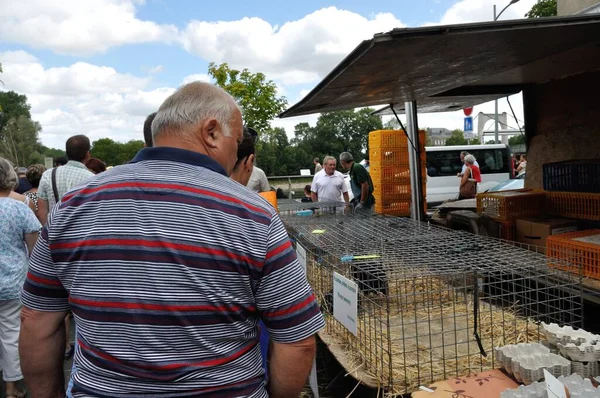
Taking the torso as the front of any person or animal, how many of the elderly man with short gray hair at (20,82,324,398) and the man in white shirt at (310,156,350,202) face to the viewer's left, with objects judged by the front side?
0

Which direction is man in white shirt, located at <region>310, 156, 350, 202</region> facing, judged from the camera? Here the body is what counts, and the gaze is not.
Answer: toward the camera

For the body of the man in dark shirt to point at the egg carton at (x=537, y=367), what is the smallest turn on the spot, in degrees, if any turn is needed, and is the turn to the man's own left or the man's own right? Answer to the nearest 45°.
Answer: approximately 90° to the man's own left

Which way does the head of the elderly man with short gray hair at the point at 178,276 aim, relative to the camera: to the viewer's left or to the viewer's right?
to the viewer's right

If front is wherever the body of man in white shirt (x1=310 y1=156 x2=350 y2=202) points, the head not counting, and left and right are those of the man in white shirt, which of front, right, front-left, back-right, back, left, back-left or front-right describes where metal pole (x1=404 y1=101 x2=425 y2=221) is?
front-left

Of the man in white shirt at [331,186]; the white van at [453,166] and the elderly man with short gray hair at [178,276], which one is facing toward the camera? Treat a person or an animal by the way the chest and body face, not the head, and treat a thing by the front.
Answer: the man in white shirt

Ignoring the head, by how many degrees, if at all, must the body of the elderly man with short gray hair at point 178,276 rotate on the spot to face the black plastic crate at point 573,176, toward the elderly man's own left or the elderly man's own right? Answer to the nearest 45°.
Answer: approximately 45° to the elderly man's own right

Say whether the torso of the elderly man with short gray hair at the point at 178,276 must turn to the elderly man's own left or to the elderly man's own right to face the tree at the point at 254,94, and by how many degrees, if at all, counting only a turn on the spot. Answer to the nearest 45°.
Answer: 0° — they already face it

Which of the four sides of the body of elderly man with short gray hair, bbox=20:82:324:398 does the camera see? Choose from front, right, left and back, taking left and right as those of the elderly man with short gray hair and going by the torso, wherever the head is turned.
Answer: back

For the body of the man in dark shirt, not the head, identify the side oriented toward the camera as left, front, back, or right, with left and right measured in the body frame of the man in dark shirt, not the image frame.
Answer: left

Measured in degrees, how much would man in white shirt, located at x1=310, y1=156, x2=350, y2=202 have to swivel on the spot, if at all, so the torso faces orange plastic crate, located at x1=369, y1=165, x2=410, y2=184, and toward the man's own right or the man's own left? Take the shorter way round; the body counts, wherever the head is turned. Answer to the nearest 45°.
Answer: approximately 135° to the man's own left

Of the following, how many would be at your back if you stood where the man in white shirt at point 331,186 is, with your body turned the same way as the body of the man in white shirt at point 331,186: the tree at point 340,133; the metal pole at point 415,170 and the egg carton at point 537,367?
1

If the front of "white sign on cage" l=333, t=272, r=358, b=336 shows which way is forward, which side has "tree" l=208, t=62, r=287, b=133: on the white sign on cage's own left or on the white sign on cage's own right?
on the white sign on cage's own right

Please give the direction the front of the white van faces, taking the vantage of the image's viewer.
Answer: facing to the left of the viewer

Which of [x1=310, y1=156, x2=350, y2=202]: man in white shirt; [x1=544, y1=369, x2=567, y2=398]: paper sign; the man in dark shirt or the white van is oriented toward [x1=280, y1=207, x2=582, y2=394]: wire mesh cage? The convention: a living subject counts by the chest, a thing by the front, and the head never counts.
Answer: the man in white shirt

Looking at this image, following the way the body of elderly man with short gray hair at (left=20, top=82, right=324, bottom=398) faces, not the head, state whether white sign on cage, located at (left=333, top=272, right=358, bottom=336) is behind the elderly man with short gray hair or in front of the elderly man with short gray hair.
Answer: in front

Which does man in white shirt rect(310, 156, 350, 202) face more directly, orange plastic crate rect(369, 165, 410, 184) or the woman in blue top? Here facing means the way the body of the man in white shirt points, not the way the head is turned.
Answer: the woman in blue top
